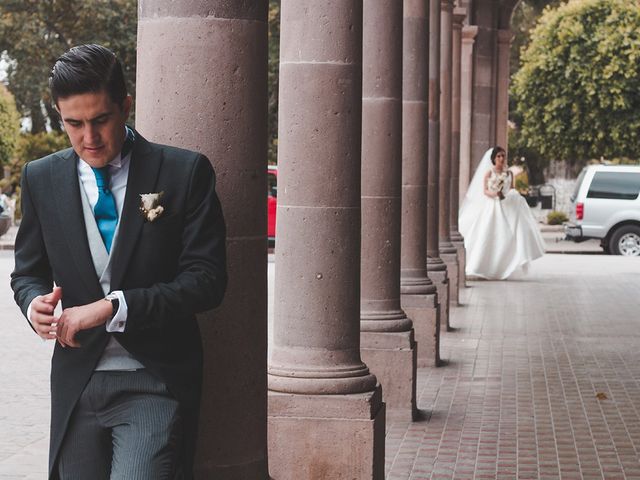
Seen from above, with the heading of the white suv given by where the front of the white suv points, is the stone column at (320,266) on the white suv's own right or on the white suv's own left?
on the white suv's own right

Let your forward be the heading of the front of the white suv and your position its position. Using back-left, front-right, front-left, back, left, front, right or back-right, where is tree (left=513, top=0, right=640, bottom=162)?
left

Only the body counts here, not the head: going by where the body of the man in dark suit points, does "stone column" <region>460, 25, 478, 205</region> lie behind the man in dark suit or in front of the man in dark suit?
behind

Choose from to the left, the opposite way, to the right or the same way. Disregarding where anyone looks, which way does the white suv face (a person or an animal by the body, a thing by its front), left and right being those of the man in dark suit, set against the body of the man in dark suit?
to the left

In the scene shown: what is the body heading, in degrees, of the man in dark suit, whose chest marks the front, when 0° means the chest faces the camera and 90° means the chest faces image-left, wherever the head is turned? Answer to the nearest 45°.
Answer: approximately 0°

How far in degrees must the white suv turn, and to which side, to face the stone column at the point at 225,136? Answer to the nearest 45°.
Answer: approximately 90° to its right

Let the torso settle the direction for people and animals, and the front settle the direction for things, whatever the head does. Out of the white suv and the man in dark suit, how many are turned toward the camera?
1

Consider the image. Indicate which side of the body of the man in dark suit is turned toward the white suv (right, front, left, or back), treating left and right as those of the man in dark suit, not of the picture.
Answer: back

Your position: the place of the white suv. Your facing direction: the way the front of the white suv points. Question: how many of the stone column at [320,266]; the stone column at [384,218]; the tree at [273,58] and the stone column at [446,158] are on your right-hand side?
3

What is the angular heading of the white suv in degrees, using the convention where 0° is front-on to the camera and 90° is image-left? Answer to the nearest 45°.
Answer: approximately 270°

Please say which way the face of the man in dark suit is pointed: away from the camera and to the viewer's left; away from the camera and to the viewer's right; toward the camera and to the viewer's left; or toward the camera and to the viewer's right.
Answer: toward the camera and to the viewer's left

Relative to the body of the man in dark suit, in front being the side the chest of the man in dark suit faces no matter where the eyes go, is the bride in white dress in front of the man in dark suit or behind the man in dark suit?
behind
